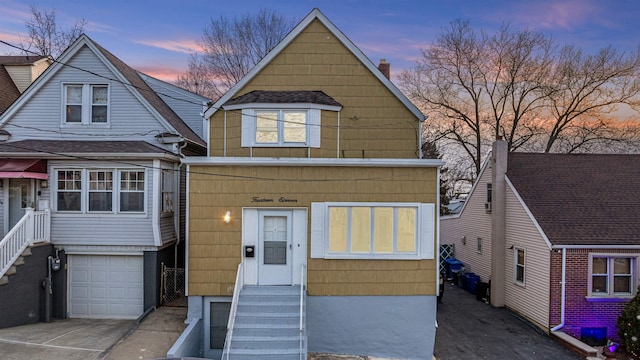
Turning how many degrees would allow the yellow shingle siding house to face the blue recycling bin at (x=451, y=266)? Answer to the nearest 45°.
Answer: approximately 135° to its left

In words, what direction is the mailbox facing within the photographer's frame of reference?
facing the viewer

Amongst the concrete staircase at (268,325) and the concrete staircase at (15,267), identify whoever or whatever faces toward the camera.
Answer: the concrete staircase at (268,325)

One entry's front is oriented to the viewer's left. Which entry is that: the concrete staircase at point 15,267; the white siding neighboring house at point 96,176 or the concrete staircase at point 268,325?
the concrete staircase at point 15,267

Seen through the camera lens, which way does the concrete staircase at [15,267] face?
facing to the left of the viewer

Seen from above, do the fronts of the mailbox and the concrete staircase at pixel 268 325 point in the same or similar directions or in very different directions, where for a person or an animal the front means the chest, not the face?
same or similar directions

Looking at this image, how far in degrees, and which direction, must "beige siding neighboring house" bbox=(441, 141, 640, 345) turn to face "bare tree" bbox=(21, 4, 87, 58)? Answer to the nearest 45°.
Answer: approximately 90° to its right

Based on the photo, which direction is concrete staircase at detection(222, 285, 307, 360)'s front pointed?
toward the camera

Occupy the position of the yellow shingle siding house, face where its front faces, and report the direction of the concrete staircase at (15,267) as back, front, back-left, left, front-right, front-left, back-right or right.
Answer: right

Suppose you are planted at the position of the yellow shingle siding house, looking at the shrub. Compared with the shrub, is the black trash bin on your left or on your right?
left

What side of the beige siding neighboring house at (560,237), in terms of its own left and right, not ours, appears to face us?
front

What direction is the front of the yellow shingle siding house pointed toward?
toward the camera

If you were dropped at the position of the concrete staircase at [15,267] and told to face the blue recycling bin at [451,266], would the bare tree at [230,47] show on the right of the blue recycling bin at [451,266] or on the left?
left

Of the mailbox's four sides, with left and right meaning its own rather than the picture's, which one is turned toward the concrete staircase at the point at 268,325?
front
